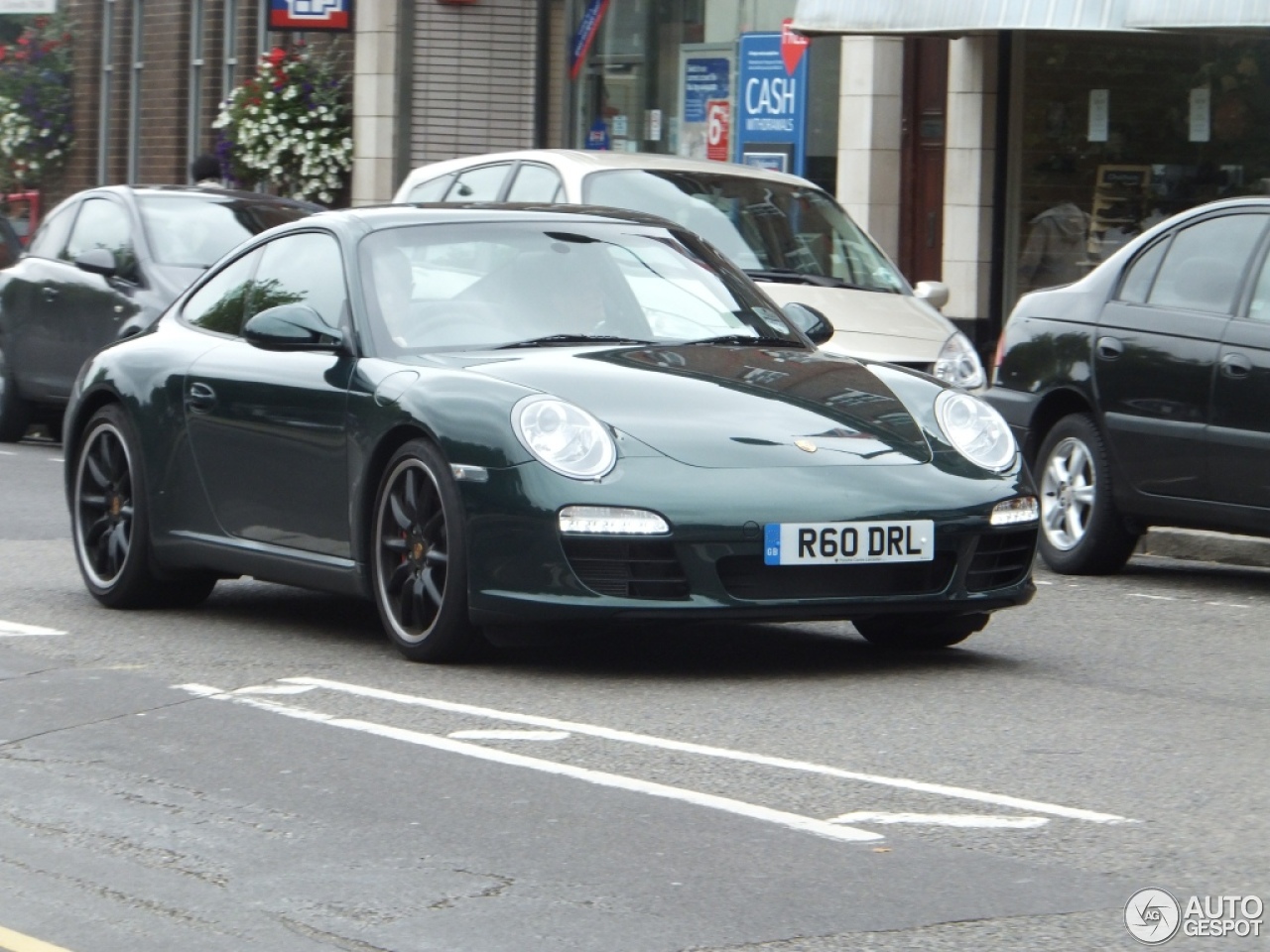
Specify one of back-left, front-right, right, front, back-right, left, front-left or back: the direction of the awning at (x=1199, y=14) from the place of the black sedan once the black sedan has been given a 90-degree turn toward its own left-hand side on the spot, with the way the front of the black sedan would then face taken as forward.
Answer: front-left

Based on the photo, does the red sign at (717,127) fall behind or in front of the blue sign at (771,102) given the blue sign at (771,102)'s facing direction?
behind

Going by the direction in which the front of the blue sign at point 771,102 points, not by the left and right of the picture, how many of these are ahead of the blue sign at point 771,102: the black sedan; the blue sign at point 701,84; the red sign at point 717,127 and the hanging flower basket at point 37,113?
1

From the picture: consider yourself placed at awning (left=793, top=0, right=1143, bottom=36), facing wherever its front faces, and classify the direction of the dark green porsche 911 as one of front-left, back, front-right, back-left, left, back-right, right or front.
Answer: front

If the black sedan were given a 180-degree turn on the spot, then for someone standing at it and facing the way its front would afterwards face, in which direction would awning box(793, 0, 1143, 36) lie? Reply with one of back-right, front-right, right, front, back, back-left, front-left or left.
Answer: front-right

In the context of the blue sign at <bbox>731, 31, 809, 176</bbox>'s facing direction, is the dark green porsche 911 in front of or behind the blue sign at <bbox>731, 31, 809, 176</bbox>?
in front

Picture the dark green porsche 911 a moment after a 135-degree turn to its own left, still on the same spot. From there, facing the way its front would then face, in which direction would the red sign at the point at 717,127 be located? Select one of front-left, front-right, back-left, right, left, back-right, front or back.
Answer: front

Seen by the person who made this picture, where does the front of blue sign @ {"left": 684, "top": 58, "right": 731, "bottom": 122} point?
facing the viewer

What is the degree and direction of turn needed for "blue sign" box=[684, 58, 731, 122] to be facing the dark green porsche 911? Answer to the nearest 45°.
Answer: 0° — it already faces it

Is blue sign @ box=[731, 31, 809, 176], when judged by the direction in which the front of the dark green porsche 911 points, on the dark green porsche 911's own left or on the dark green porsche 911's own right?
on the dark green porsche 911's own left

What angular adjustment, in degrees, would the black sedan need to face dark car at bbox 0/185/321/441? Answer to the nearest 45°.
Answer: approximately 180°

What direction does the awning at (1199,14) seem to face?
toward the camera

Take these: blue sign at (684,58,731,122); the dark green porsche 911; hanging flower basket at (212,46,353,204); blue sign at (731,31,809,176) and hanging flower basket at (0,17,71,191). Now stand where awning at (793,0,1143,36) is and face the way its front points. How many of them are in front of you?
1
